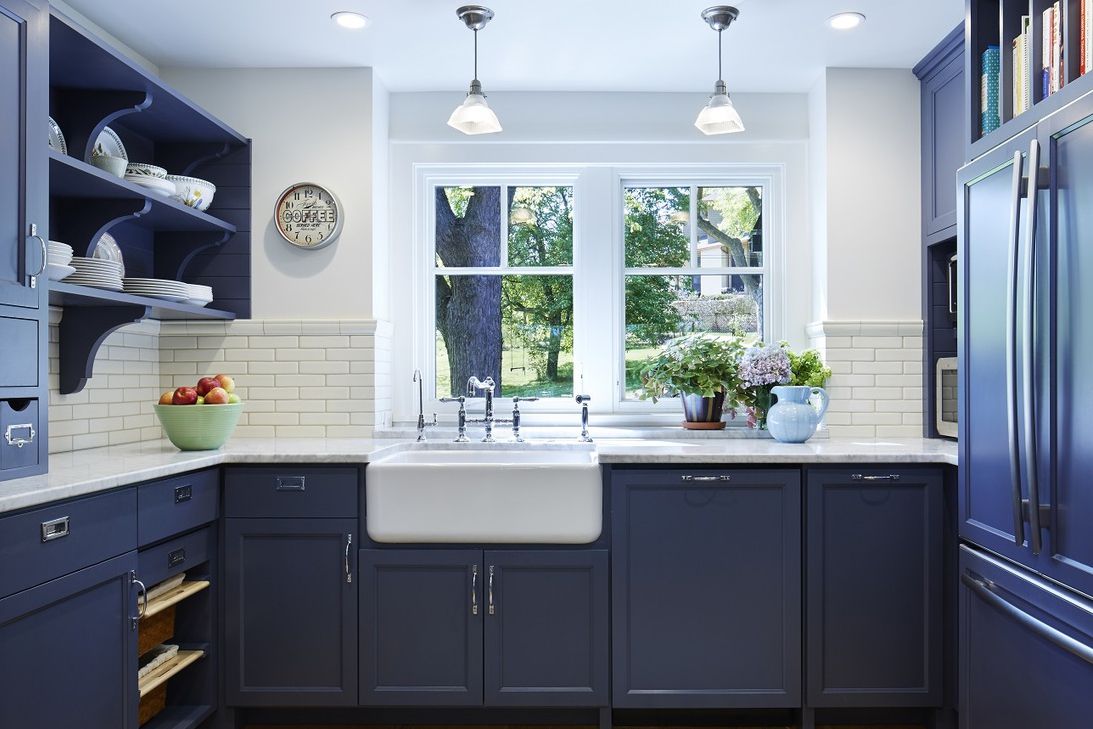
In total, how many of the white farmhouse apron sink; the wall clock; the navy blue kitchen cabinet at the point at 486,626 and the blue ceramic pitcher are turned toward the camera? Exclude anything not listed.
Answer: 3

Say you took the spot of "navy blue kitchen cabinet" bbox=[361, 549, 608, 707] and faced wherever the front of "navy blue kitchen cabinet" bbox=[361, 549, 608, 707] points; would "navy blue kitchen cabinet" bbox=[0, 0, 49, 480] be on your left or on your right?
on your right

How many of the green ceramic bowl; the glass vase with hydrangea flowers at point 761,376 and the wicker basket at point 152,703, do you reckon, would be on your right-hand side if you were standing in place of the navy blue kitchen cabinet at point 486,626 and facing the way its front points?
2

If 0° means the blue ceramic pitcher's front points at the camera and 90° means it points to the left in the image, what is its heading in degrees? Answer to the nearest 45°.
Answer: approximately 90°

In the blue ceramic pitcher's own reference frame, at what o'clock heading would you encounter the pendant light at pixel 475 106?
The pendant light is roughly at 11 o'clock from the blue ceramic pitcher.

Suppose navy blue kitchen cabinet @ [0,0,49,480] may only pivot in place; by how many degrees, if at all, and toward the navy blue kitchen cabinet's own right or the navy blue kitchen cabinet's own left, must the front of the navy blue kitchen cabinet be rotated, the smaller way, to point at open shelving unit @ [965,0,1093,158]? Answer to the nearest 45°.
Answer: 0° — it already faces it

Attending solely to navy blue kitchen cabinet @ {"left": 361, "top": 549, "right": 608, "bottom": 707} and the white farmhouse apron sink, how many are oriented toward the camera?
2

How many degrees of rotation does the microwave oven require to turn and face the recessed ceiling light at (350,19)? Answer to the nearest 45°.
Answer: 0° — it already faces it

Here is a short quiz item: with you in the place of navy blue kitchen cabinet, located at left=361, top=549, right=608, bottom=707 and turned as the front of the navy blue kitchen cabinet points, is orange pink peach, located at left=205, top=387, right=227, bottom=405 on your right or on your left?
on your right

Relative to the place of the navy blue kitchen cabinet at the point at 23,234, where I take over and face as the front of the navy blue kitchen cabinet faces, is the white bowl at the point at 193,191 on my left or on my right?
on my left

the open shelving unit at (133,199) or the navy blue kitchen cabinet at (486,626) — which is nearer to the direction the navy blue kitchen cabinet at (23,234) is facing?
the navy blue kitchen cabinet

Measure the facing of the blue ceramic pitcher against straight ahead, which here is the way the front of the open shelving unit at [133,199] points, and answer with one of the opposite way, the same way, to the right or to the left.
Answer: the opposite way

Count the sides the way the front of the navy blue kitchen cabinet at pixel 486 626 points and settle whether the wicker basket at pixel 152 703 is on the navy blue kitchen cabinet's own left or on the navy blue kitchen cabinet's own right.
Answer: on the navy blue kitchen cabinet's own right

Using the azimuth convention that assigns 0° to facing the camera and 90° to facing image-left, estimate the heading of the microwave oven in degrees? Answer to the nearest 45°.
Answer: approximately 45°
